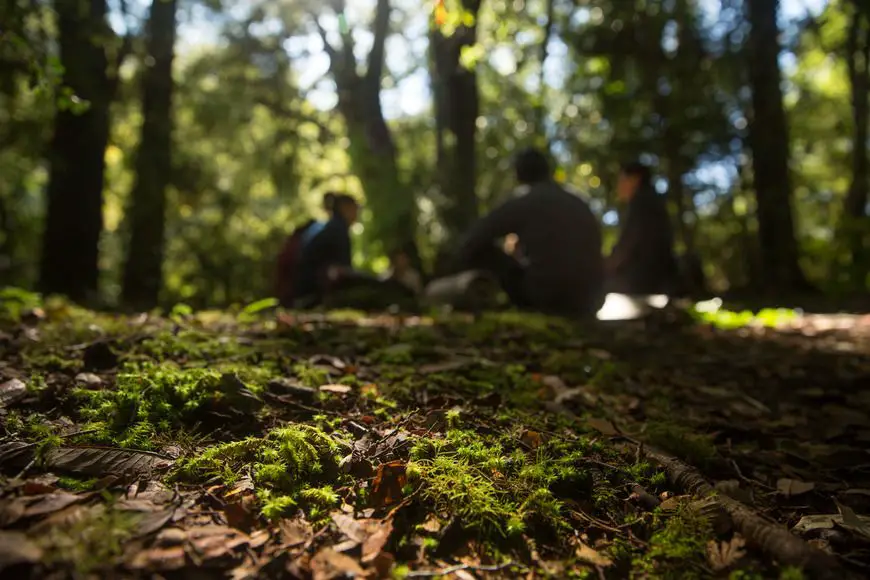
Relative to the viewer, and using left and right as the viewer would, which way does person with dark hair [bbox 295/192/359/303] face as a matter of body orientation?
facing to the right of the viewer

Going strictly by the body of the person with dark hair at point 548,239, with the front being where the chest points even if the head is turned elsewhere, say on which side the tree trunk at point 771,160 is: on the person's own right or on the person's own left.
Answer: on the person's own right

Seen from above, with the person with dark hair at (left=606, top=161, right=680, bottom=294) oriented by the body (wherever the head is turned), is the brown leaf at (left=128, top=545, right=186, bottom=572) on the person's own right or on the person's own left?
on the person's own left

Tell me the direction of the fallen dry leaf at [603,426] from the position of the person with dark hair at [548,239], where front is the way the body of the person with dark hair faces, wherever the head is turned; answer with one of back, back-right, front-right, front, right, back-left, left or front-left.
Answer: back-left

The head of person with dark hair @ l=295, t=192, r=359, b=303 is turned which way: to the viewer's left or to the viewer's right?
to the viewer's right

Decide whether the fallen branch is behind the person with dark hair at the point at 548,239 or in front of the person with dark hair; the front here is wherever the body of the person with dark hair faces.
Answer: behind

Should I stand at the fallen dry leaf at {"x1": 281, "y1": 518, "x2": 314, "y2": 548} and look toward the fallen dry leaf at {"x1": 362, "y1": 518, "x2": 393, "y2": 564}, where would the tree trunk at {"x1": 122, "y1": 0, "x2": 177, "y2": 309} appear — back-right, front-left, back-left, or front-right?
back-left

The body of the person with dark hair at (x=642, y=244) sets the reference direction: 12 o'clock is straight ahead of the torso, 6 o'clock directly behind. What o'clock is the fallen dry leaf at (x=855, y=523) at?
The fallen dry leaf is roughly at 9 o'clock from the person with dark hair.

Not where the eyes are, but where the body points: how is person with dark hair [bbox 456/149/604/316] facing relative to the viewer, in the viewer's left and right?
facing away from the viewer and to the left of the viewer

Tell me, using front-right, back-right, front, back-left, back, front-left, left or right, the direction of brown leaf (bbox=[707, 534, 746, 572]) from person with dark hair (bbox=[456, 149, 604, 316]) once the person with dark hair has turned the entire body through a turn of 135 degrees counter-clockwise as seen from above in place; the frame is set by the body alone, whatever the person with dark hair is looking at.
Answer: front

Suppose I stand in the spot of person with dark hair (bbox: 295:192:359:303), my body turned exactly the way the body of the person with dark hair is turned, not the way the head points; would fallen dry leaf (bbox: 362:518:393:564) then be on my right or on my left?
on my right

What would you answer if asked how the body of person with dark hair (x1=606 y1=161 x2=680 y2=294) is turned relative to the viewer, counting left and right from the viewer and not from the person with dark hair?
facing to the left of the viewer

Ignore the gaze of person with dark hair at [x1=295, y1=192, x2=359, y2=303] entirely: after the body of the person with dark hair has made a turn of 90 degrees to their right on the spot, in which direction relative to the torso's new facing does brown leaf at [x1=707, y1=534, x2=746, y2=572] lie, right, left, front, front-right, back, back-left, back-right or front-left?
front
